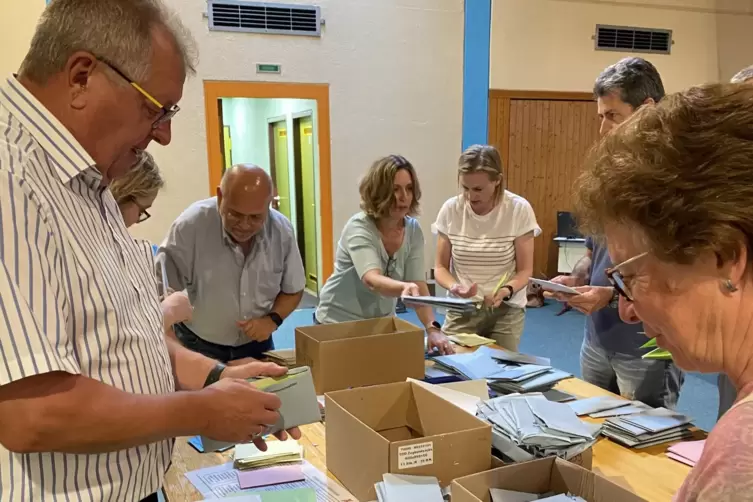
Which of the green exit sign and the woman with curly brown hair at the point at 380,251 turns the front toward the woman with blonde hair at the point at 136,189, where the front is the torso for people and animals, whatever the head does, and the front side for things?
the green exit sign

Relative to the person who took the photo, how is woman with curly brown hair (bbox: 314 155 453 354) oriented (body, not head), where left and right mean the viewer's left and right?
facing the viewer and to the right of the viewer

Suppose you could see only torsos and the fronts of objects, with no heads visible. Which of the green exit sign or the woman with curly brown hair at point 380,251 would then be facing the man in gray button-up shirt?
the green exit sign

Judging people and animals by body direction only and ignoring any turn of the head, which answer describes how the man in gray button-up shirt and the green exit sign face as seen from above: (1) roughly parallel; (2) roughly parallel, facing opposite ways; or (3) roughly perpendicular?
roughly parallel

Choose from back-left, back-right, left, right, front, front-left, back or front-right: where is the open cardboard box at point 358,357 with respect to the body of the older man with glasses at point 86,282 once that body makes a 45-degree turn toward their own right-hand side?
left

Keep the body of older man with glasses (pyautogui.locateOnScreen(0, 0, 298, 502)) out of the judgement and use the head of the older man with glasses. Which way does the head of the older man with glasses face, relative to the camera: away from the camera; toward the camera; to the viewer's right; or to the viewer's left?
to the viewer's right

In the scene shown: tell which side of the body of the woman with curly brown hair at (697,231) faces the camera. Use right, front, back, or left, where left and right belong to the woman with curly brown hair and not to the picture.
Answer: left

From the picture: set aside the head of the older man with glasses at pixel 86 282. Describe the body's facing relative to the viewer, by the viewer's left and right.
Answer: facing to the right of the viewer

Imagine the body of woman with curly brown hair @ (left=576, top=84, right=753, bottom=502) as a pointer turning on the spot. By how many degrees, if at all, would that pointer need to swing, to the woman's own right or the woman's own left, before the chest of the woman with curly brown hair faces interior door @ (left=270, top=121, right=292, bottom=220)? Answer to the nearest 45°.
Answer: approximately 45° to the woman's own right

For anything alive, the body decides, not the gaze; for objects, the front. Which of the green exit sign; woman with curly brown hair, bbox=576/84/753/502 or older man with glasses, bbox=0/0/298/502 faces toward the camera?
the green exit sign

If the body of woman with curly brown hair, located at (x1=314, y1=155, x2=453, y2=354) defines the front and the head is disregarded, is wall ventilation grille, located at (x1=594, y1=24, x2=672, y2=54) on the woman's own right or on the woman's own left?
on the woman's own left

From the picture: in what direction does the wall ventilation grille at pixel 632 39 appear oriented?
toward the camera

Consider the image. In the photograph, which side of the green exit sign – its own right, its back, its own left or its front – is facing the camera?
front

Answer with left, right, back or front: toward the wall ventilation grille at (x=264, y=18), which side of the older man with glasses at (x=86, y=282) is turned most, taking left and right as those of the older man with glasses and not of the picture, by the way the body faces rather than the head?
left

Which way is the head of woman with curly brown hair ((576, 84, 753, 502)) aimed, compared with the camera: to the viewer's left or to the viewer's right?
to the viewer's left

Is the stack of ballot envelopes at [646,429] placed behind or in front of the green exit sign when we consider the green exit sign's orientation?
in front
